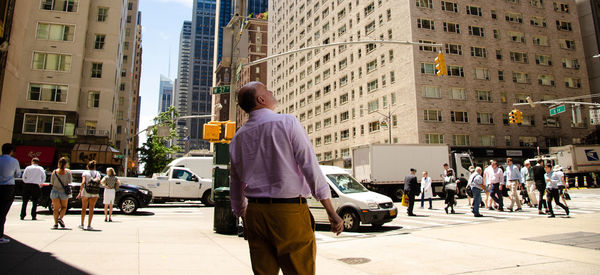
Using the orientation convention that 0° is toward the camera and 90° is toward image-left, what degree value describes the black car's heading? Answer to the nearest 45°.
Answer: approximately 315°

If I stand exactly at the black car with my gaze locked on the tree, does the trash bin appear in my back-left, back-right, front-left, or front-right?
back-right

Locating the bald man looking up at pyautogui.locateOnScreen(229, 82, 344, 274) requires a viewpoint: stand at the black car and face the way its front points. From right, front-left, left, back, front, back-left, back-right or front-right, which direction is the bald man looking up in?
front-right

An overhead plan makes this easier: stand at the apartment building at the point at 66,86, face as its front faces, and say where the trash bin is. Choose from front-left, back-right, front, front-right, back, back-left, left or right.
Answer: front

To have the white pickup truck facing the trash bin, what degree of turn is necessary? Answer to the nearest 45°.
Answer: approximately 90° to its right

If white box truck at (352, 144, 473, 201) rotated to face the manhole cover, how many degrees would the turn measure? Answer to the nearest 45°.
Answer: approximately 135° to its right

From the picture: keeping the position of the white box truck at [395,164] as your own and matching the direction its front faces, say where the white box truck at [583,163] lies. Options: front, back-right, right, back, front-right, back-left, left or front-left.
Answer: front
